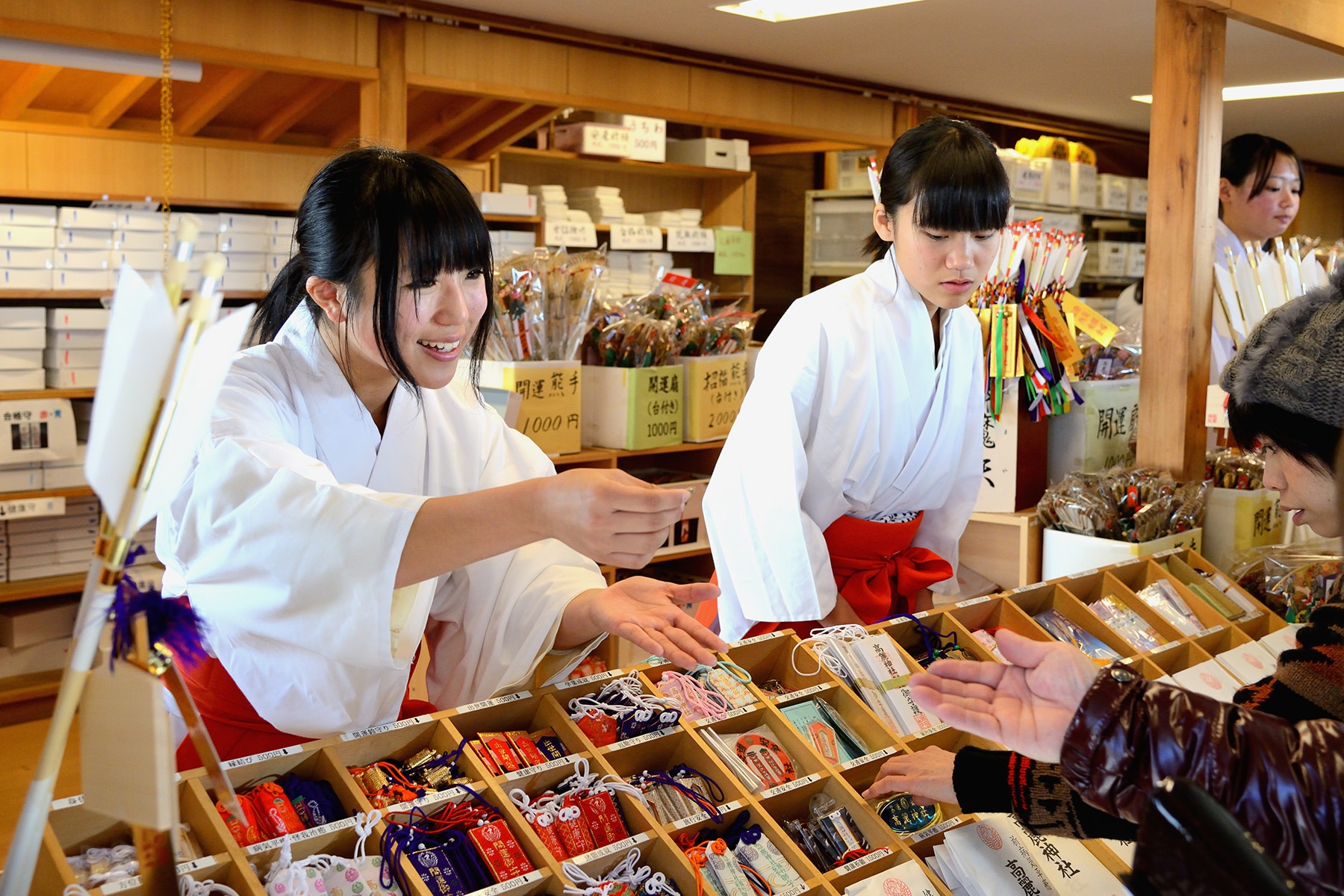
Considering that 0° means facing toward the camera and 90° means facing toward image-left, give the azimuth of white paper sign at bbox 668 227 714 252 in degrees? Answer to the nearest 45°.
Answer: approximately 0°

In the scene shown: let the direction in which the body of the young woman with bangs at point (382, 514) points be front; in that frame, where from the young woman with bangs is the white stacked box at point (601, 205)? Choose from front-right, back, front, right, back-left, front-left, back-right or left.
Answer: back-left

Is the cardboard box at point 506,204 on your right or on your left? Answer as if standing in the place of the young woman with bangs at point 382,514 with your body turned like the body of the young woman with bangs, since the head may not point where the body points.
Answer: on your left

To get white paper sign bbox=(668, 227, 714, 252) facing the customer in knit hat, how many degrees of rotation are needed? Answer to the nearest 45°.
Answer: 0° — it already faces them

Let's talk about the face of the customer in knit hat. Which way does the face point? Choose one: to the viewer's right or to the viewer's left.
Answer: to the viewer's left

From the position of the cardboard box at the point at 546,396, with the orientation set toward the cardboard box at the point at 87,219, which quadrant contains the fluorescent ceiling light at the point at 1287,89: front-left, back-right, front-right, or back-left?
back-right

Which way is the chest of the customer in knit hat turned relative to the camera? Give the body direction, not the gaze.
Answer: to the viewer's left
